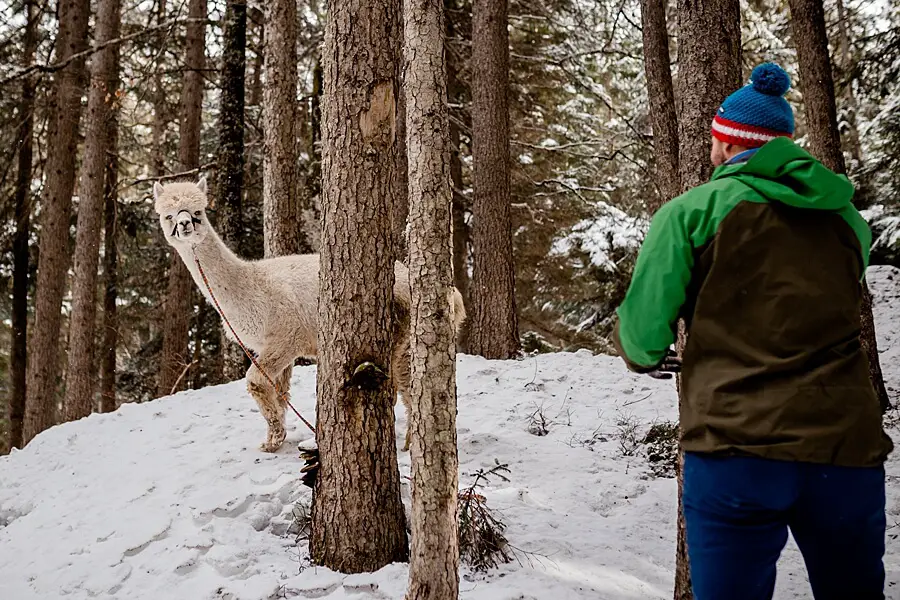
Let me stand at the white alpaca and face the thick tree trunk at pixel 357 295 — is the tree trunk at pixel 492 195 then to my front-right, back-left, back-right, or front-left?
back-left

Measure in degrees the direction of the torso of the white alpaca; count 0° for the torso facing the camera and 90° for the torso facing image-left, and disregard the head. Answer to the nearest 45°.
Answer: approximately 90°

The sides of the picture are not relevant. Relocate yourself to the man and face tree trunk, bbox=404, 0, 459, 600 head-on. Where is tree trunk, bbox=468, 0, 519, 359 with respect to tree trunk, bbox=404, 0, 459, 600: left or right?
right

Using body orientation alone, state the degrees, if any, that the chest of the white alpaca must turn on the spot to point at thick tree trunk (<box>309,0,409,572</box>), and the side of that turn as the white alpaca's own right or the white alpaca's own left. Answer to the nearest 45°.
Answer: approximately 90° to the white alpaca's own left

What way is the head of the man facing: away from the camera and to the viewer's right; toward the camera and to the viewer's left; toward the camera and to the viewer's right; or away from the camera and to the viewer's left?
away from the camera and to the viewer's left

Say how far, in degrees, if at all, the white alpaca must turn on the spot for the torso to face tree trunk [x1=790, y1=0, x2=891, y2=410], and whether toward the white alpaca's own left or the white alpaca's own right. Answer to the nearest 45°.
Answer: approximately 180°

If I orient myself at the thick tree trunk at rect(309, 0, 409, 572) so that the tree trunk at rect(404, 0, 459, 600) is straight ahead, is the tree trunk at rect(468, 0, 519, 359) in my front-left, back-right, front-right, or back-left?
back-left

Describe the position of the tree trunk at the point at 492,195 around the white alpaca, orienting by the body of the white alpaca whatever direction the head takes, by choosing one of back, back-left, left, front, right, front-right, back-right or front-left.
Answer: back-right
